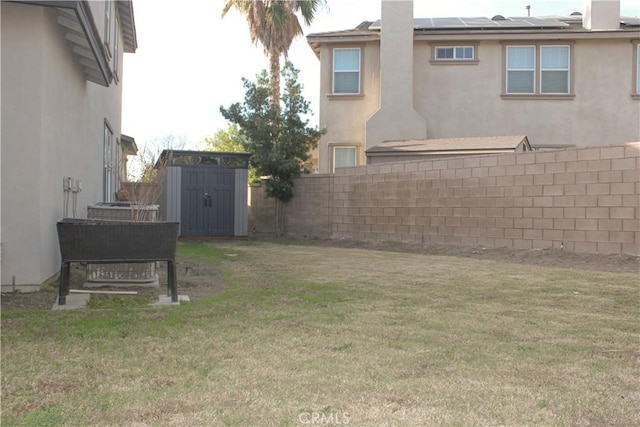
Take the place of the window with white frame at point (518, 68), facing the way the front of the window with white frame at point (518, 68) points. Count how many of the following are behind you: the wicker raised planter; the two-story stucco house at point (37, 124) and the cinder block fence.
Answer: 0

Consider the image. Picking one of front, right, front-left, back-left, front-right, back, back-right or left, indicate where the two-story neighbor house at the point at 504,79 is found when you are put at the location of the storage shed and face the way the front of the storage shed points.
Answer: left

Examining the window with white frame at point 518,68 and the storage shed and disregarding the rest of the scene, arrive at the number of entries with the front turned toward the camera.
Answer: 2

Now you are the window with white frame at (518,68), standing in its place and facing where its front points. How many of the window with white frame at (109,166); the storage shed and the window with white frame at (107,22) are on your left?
0

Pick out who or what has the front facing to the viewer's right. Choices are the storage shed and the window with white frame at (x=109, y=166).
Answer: the window with white frame

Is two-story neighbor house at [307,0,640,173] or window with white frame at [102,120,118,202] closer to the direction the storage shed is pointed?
the window with white frame

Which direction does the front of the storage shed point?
toward the camera

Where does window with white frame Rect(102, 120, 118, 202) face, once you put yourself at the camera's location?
facing to the right of the viewer

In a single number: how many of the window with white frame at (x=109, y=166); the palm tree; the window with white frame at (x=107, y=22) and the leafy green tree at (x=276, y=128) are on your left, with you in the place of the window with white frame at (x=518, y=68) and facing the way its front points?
0

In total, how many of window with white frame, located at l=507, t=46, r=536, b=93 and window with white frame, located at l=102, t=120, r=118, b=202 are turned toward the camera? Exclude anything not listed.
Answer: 1

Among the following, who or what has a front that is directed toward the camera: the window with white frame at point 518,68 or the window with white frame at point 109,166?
the window with white frame at point 518,68

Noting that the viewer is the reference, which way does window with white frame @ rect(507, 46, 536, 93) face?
facing the viewer

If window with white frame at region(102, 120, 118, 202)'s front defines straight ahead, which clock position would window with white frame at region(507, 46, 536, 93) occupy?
window with white frame at region(507, 46, 536, 93) is roughly at 12 o'clock from window with white frame at region(102, 120, 118, 202).

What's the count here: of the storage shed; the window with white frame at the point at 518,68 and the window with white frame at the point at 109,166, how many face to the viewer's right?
1

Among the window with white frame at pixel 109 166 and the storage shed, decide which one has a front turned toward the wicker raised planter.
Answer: the storage shed

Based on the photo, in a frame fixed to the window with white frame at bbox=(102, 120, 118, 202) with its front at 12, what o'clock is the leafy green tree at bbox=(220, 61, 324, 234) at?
The leafy green tree is roughly at 11 o'clock from the window with white frame.

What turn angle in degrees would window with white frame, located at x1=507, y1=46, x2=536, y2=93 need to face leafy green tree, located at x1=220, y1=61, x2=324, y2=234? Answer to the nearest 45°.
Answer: approximately 45° to its right
